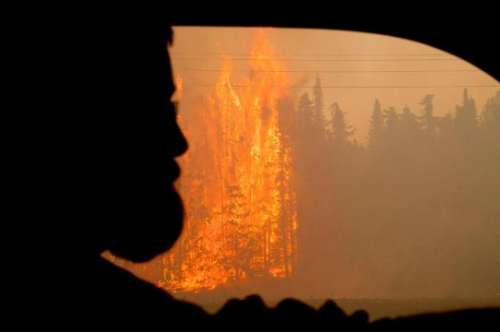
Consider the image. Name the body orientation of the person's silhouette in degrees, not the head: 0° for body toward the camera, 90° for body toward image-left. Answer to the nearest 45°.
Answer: approximately 270°
